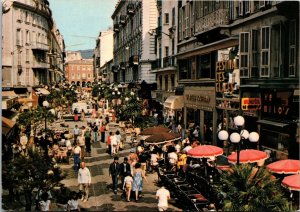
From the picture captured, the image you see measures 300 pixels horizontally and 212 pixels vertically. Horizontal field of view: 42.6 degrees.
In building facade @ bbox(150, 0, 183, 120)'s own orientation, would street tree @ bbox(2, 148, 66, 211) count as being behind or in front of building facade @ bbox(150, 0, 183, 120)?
in front

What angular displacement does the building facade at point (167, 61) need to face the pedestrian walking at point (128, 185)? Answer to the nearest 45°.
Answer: approximately 45° to its left

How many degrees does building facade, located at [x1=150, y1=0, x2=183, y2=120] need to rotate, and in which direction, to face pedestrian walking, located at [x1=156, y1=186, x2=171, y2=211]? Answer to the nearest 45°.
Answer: approximately 45° to its left

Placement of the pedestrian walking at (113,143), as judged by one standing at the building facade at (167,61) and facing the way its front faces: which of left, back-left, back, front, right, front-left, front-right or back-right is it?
front-left

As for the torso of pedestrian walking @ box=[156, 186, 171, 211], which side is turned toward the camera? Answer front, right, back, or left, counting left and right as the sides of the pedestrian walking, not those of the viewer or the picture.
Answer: back

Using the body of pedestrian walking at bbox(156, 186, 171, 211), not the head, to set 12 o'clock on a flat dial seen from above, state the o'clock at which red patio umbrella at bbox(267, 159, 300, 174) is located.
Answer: The red patio umbrella is roughly at 3 o'clock from the pedestrian walking.

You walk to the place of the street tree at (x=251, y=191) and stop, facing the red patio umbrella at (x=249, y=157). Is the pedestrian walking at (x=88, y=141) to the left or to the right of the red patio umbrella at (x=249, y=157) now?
left

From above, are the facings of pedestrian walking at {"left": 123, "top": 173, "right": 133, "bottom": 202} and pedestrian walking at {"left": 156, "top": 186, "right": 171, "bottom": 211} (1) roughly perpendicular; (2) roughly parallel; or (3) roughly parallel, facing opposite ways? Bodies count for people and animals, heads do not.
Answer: roughly parallel

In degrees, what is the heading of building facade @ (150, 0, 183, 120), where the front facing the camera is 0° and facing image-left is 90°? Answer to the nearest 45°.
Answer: approximately 45°

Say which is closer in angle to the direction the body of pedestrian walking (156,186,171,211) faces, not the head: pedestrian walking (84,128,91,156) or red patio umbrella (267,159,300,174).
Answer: the pedestrian walking
